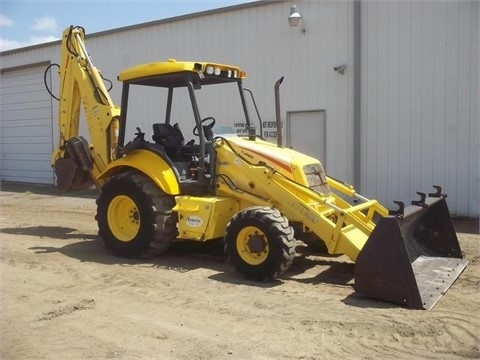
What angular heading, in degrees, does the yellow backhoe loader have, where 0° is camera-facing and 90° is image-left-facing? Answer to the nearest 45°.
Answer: approximately 315°

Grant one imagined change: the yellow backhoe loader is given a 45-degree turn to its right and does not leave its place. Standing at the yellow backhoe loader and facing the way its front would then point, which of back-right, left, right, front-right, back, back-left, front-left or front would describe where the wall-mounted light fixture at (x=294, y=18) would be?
back
